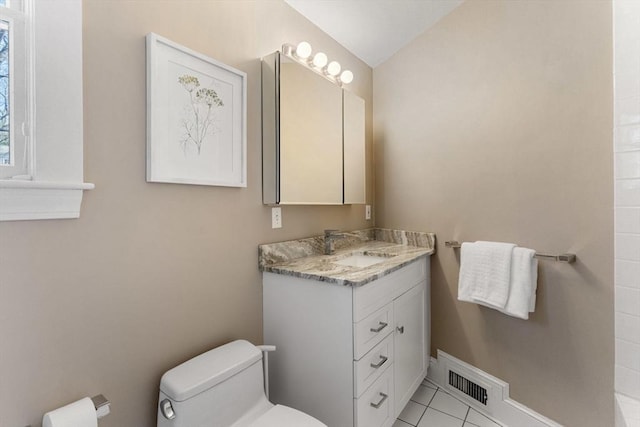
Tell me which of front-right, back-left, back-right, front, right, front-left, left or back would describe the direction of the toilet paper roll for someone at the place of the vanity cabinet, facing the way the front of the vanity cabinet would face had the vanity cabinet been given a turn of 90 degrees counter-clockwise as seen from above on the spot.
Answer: back

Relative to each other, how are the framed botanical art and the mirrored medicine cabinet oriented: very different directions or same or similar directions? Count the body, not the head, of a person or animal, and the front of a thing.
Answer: same or similar directions

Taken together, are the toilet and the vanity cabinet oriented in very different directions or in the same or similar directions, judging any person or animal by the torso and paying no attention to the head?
same or similar directions

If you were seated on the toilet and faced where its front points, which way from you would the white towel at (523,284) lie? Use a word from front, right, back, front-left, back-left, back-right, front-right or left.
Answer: front-left

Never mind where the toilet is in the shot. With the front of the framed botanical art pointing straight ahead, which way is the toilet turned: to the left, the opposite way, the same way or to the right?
the same way

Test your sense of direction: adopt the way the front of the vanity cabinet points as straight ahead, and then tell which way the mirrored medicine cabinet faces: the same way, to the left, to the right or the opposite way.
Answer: the same way

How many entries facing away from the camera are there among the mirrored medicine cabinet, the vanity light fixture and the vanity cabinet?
0

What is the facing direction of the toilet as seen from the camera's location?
facing the viewer and to the right of the viewer

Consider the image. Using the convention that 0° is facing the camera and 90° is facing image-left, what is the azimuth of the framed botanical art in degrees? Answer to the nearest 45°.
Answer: approximately 315°

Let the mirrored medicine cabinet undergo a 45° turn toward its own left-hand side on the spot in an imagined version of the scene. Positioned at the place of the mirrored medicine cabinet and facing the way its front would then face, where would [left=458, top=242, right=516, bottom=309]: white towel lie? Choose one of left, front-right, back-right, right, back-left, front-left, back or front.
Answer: front

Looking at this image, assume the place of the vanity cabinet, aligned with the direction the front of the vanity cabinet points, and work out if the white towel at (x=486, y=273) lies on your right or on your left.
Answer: on your left
